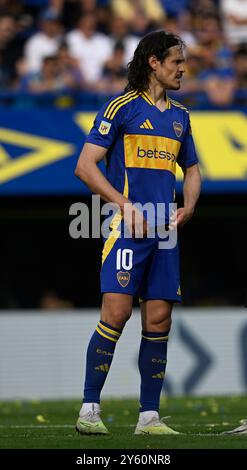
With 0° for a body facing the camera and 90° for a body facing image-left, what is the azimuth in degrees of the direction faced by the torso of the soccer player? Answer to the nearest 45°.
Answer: approximately 315°

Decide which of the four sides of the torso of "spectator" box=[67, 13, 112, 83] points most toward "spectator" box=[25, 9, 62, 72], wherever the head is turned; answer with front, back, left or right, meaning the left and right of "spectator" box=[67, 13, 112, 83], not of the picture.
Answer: right

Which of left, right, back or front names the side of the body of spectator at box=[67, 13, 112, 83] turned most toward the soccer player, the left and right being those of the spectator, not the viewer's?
front

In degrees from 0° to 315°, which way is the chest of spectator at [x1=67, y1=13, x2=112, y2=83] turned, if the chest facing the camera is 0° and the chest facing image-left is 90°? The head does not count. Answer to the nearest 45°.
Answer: approximately 0°

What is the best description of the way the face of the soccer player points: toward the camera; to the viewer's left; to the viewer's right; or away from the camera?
to the viewer's right

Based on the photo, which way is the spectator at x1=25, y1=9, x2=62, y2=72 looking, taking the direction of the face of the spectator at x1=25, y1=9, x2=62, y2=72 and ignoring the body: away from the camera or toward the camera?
toward the camera

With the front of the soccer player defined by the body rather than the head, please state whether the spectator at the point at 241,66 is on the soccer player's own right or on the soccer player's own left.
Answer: on the soccer player's own left

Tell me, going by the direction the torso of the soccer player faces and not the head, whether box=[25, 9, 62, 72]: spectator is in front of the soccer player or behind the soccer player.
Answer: behind

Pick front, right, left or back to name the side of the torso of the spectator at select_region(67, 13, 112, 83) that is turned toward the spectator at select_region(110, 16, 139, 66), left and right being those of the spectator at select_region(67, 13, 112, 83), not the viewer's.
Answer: left

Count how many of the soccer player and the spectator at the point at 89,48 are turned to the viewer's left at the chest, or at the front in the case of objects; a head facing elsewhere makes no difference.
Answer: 0

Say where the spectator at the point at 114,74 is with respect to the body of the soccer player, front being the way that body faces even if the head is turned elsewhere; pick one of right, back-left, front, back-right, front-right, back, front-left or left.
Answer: back-left
